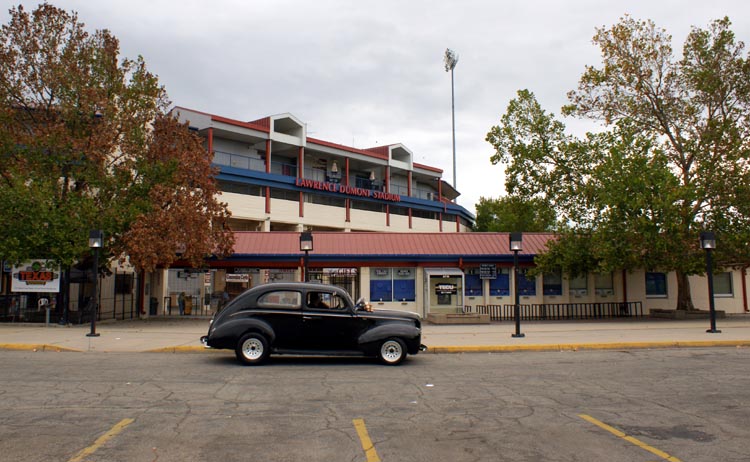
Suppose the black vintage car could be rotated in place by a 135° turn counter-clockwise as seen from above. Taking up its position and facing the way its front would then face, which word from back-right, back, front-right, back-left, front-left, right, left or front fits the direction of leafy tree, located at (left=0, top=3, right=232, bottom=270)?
front

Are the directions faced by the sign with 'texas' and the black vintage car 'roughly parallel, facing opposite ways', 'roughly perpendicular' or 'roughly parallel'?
roughly perpendicular

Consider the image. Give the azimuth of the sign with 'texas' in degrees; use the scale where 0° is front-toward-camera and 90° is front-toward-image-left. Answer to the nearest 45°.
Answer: approximately 0°

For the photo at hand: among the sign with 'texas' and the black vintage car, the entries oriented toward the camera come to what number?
1

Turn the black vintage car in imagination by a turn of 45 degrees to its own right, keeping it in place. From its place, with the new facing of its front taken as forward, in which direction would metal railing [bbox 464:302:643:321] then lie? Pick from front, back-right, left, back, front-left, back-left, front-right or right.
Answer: left

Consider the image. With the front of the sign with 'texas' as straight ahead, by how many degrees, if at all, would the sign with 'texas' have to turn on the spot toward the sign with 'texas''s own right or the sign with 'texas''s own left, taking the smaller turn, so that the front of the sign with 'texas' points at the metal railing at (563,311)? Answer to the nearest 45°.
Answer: approximately 90° to the sign with 'texas''s own left

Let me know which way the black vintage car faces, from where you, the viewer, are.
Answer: facing to the right of the viewer

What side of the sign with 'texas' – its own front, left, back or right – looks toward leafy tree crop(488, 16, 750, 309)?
left
